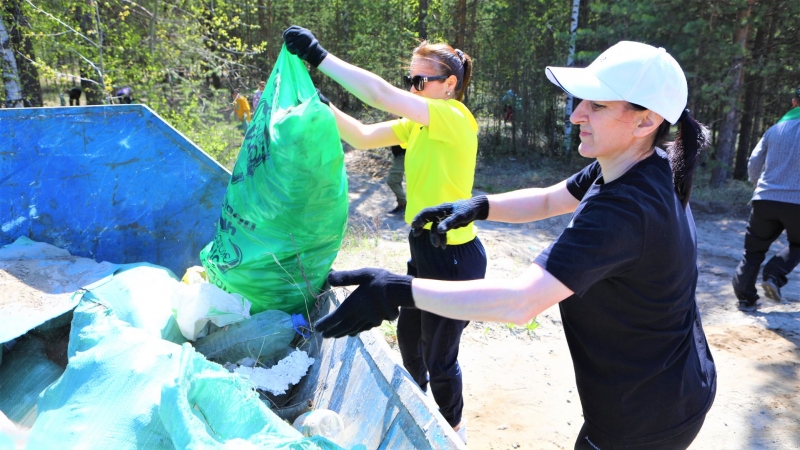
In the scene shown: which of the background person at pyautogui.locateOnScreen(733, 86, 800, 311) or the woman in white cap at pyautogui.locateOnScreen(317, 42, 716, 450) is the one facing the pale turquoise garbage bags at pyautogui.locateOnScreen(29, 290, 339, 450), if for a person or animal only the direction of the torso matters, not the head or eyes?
the woman in white cap

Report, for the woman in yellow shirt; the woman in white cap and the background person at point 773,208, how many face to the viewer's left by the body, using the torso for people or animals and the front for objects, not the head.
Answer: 2

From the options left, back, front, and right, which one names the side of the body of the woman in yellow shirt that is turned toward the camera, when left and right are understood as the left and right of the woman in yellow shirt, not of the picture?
left

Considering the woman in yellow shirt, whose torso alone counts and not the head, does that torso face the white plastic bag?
yes

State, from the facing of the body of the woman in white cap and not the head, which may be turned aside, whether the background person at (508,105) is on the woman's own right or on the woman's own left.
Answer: on the woman's own right

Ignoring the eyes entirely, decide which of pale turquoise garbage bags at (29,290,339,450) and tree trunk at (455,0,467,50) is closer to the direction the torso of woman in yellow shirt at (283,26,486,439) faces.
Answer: the pale turquoise garbage bags

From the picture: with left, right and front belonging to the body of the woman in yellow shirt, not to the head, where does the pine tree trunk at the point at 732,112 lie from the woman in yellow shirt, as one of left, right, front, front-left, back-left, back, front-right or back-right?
back-right

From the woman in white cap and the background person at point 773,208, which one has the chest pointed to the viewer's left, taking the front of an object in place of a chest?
the woman in white cap

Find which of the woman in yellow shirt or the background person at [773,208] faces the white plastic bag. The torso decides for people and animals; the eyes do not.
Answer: the woman in yellow shirt

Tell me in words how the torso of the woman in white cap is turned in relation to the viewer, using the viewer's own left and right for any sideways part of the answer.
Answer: facing to the left of the viewer

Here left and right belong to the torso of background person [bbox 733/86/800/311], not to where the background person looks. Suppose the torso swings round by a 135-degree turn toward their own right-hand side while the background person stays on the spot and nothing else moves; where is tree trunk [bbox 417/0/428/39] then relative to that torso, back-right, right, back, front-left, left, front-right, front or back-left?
back-right

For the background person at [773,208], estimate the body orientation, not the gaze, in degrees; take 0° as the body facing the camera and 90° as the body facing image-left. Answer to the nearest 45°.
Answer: approximately 225°

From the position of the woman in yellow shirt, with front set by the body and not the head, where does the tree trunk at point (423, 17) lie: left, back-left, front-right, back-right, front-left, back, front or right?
right
